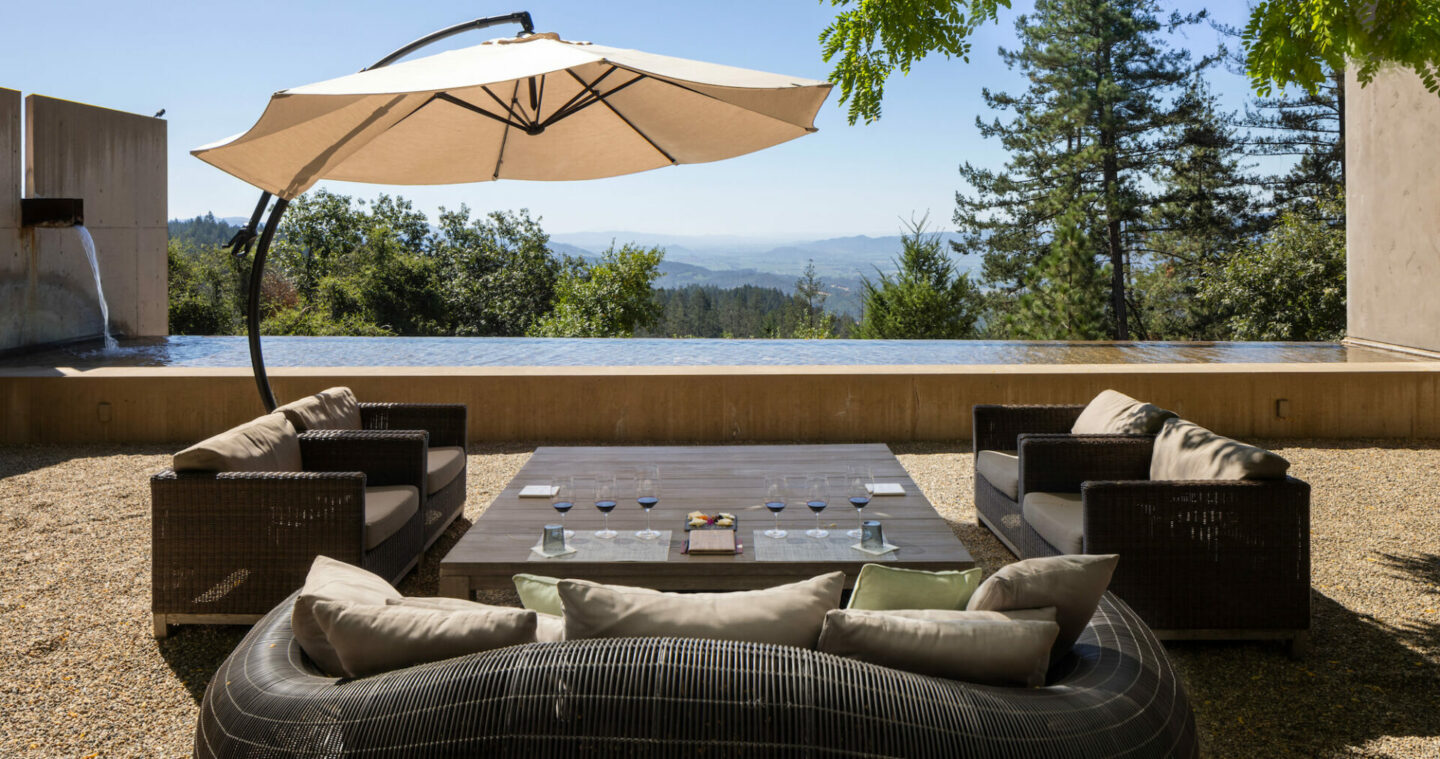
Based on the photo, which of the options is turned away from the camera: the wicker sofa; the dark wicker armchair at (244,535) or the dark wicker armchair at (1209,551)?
the wicker sofa

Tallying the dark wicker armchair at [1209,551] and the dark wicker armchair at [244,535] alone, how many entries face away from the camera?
0

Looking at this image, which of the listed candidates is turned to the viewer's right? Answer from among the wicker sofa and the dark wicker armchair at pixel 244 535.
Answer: the dark wicker armchair

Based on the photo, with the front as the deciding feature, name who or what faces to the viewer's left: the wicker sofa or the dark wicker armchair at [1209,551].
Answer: the dark wicker armchair

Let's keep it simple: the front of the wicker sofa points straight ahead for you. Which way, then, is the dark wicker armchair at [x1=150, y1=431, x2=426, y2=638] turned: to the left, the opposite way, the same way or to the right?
to the right

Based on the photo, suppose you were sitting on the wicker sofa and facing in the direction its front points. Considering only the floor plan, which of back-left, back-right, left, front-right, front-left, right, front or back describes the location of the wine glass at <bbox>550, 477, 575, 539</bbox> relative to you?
front

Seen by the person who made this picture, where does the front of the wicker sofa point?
facing away from the viewer

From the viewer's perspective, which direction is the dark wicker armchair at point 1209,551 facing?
to the viewer's left

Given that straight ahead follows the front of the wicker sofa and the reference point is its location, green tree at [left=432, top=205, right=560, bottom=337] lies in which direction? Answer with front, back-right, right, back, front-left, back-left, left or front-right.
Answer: front

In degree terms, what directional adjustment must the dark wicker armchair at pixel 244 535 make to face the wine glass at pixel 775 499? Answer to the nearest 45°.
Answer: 0° — it already faces it

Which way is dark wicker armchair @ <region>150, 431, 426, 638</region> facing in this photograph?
to the viewer's right

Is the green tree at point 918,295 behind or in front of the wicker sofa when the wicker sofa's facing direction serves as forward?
in front

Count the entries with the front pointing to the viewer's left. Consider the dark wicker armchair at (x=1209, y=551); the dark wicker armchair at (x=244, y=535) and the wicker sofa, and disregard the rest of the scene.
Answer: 1

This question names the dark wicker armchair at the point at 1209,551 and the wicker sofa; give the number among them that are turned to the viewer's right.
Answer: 0
